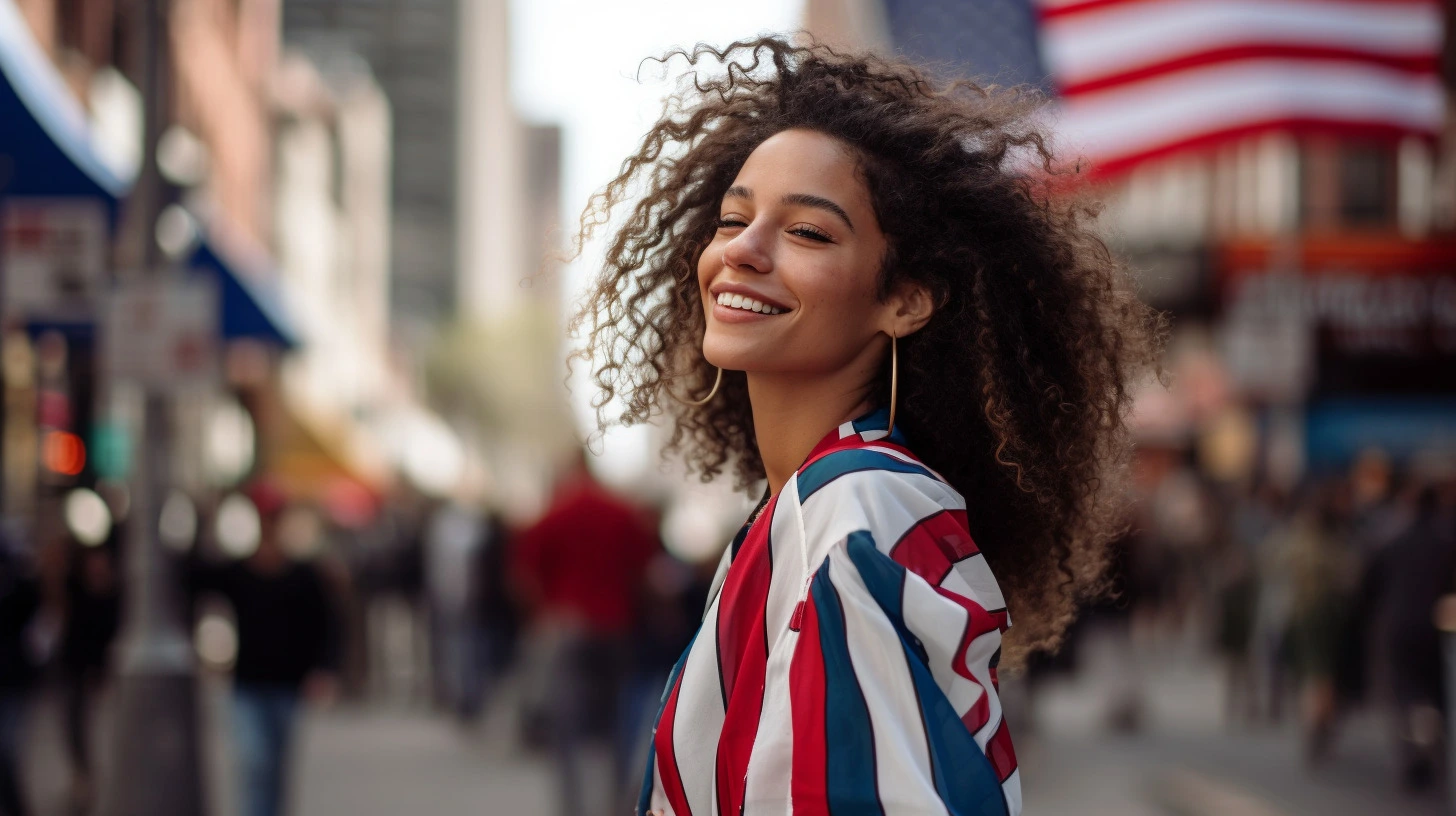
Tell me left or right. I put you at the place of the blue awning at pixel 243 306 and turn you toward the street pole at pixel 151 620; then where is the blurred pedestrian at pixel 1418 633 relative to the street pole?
left

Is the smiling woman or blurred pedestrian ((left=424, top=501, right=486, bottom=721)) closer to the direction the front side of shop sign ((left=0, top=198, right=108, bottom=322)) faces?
the smiling woman

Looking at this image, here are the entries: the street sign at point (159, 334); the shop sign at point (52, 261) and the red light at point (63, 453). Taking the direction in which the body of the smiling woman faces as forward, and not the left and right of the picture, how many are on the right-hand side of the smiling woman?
3

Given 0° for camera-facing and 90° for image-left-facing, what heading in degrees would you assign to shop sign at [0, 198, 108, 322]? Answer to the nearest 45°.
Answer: approximately 0°

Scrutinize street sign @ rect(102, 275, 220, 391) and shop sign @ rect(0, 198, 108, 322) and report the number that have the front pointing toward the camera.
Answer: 2

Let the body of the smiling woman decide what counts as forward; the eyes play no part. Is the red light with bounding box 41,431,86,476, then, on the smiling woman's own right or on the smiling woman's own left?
on the smiling woman's own right

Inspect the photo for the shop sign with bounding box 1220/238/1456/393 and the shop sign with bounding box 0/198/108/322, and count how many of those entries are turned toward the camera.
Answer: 2

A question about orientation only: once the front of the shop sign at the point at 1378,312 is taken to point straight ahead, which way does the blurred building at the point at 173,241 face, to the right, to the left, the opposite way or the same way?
to the left
